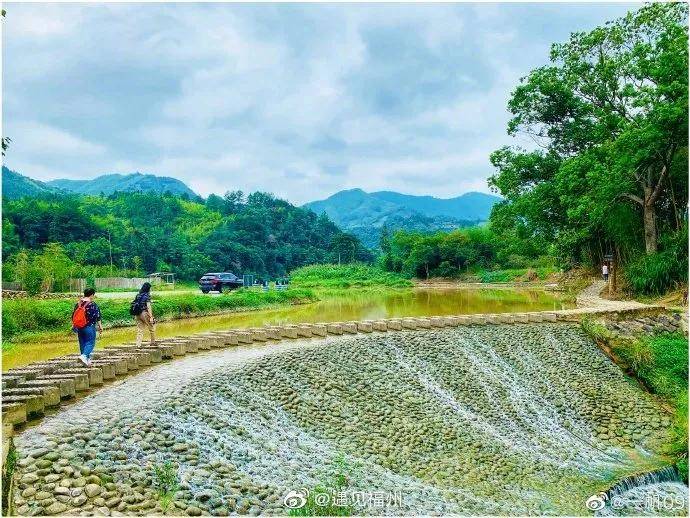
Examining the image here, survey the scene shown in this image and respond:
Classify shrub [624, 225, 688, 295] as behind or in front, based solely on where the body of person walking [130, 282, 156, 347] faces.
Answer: in front

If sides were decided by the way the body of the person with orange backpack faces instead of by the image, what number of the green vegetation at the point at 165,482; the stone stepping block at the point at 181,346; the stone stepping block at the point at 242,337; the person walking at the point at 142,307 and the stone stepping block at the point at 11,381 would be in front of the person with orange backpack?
3

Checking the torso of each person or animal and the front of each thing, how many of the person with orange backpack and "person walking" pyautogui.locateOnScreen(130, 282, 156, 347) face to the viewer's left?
0

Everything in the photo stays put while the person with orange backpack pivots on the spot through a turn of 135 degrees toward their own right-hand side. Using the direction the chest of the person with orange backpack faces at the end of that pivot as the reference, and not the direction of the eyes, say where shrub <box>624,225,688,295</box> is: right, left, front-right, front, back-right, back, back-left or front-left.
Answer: left

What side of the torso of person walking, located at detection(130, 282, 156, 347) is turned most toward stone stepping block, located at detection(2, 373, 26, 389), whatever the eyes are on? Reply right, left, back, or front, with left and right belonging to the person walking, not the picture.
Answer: back

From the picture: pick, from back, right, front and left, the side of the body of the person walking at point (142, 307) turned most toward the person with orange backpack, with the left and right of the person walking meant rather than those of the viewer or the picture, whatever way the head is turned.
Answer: back

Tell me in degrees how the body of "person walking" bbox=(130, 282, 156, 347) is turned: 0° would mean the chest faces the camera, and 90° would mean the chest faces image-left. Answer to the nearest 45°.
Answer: approximately 225°

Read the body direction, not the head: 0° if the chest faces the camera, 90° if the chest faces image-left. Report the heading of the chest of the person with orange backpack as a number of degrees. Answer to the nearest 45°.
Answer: approximately 225°

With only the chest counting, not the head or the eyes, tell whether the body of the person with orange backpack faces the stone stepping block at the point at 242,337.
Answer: yes

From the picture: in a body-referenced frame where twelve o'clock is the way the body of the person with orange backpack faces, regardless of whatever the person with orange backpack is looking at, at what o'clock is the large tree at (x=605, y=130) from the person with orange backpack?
The large tree is roughly at 1 o'clock from the person with orange backpack.

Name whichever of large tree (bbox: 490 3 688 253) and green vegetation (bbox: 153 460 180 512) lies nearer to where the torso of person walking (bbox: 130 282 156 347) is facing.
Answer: the large tree

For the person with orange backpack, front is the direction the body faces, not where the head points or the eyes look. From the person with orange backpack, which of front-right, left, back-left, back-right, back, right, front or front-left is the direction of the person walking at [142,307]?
front
